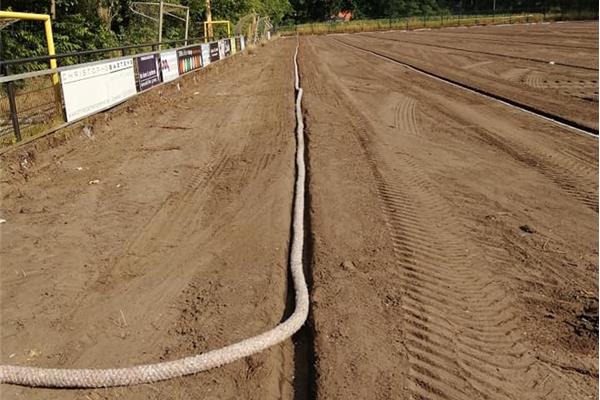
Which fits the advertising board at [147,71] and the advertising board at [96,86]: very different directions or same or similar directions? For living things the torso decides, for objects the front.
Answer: same or similar directions

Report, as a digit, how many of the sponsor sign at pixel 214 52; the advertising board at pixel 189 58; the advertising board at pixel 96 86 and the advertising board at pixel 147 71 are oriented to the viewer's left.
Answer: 0

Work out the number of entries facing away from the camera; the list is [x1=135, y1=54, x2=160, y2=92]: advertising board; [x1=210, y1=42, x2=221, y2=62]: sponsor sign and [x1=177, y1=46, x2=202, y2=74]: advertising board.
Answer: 0

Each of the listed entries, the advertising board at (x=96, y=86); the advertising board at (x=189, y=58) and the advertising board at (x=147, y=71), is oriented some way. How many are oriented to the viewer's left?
0

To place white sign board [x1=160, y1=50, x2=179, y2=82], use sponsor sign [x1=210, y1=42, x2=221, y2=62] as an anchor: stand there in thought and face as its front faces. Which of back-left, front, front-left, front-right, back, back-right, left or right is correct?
front-right

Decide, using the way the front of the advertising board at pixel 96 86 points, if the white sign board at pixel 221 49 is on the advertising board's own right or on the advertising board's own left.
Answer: on the advertising board's own left

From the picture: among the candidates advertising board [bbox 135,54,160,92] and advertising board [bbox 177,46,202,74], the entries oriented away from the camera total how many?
0

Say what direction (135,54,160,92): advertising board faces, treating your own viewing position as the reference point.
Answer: facing the viewer and to the right of the viewer

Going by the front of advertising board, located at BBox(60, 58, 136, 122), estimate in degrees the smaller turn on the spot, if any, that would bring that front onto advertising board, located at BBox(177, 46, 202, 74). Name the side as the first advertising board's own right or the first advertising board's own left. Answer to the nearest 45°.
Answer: approximately 135° to the first advertising board's own left

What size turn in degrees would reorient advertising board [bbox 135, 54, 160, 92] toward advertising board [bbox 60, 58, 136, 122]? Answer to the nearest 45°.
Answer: approximately 45° to its right

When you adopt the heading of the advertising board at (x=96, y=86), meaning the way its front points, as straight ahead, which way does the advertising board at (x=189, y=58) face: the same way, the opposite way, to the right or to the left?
the same way

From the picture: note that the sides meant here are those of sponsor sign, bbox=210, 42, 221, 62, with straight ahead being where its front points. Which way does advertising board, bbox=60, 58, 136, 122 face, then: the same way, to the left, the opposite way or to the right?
the same way

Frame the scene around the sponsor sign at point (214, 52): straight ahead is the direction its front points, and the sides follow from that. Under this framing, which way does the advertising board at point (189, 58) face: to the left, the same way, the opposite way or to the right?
the same way

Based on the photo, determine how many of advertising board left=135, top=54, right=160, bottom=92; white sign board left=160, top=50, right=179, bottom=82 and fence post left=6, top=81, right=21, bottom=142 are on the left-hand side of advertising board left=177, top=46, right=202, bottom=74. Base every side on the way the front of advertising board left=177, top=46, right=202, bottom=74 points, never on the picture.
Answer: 0

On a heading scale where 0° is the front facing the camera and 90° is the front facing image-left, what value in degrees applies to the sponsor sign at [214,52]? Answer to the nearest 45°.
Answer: approximately 315°

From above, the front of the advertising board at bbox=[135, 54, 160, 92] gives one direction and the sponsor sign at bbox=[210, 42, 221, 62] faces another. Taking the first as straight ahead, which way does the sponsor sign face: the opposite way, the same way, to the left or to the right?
the same way

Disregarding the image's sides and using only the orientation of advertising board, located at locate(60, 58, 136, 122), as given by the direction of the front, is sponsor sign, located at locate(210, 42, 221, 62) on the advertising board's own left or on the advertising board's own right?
on the advertising board's own left

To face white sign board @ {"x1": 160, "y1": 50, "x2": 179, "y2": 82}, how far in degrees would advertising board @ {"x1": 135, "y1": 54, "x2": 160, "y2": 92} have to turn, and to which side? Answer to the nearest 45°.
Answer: approximately 135° to its left

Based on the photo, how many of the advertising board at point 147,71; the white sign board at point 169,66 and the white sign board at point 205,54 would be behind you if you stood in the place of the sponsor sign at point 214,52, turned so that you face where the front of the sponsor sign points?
0
